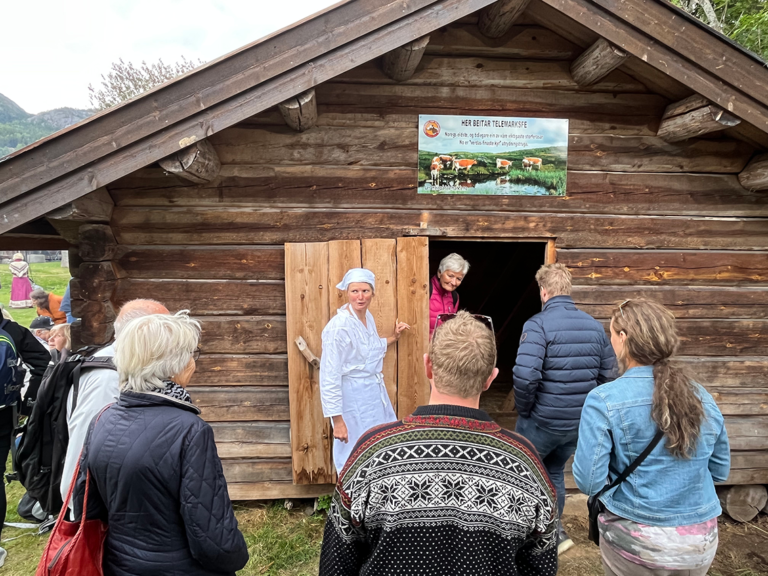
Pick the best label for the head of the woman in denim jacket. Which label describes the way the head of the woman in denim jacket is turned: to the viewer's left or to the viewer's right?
to the viewer's left

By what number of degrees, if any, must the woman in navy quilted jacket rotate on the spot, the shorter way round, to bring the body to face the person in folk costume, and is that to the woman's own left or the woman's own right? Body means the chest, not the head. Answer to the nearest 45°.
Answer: approximately 45° to the woman's own left

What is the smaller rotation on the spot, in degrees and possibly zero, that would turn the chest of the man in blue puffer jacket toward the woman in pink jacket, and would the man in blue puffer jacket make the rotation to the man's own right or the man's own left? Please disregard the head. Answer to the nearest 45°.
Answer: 0° — they already face them

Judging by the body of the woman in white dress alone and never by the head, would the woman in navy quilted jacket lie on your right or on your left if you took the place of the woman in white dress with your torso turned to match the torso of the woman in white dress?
on your right

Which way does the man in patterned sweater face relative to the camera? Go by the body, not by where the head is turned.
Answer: away from the camera

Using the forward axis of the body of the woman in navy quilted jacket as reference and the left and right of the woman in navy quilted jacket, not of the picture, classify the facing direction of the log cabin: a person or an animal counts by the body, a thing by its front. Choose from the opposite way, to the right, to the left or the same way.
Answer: the opposite way

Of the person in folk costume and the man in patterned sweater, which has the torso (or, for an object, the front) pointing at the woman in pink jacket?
the man in patterned sweater

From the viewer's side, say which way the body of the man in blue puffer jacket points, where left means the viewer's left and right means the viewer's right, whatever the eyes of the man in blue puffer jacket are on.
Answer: facing away from the viewer and to the left of the viewer

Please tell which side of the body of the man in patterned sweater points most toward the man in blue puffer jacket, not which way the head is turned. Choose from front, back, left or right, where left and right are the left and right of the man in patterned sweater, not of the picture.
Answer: front

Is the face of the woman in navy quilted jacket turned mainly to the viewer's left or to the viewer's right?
to the viewer's right
